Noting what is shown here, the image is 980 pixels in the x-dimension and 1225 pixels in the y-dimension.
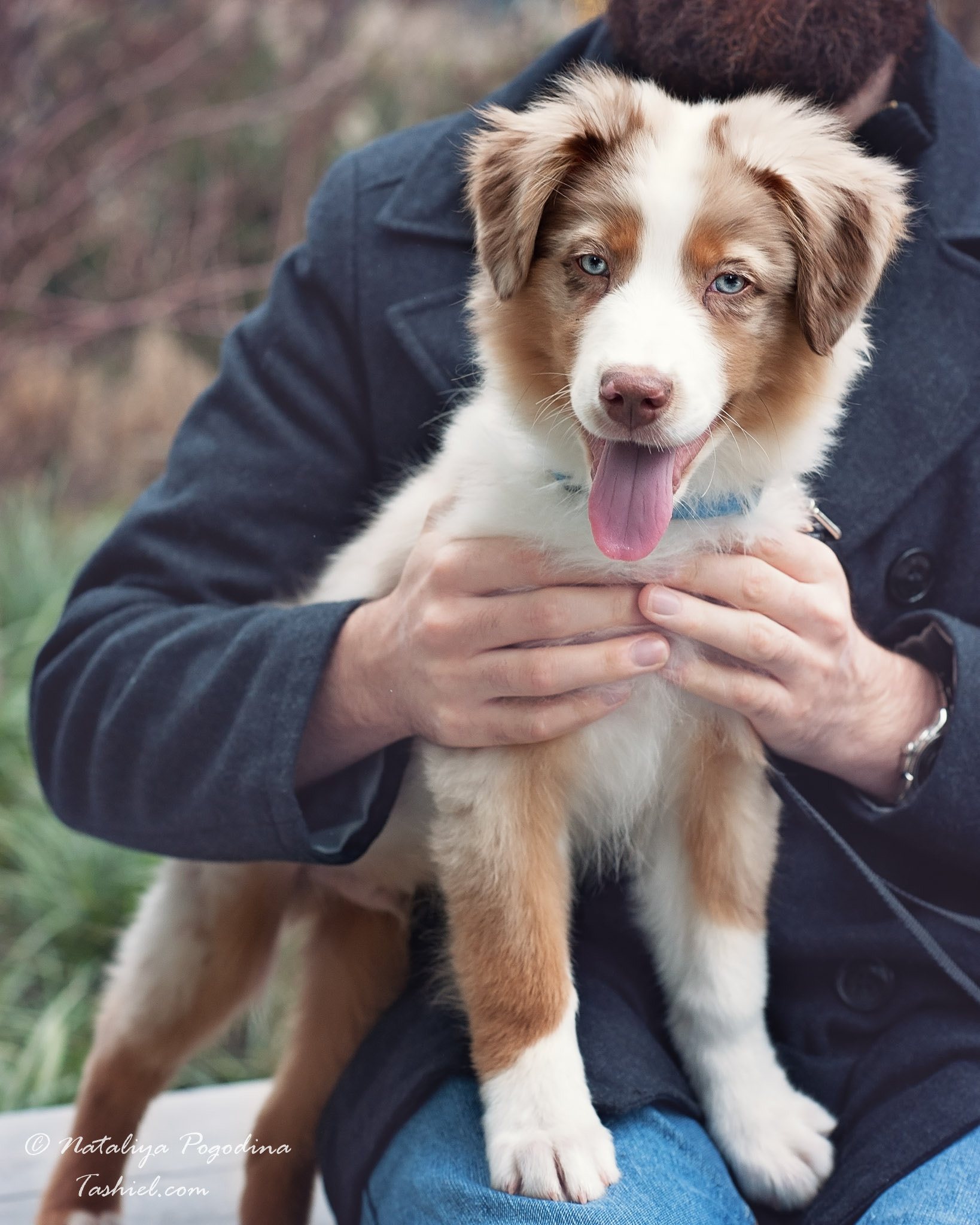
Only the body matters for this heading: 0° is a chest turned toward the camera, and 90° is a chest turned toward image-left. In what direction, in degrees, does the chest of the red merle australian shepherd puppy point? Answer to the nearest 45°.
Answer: approximately 315°

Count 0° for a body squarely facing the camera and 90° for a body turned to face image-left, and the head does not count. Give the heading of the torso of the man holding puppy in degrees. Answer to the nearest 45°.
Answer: approximately 0°
